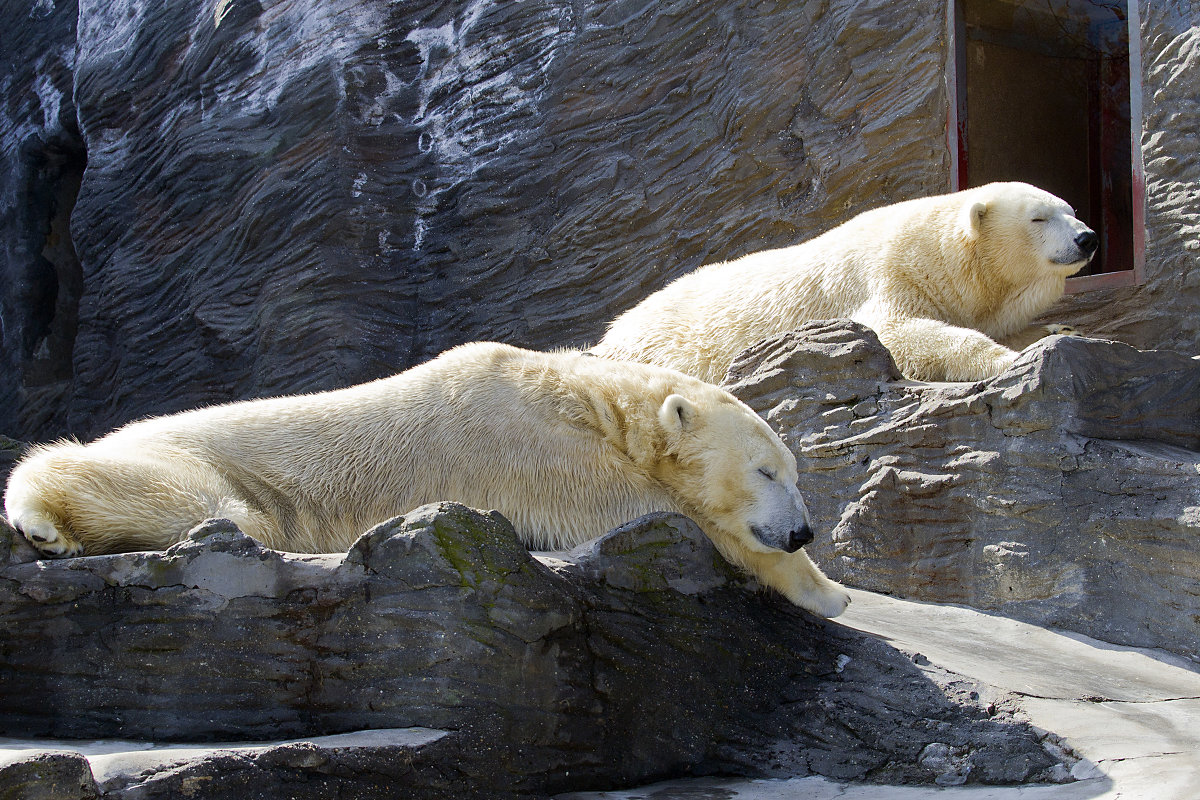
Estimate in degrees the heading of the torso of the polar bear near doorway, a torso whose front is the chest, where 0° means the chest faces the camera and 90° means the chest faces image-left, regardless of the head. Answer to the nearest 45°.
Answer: approximately 270°

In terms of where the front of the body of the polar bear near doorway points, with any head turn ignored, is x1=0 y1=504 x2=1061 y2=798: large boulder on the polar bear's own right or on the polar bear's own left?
on the polar bear's own right

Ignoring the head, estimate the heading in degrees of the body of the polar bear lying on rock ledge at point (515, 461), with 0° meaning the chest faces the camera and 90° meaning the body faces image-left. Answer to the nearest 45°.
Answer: approximately 270°

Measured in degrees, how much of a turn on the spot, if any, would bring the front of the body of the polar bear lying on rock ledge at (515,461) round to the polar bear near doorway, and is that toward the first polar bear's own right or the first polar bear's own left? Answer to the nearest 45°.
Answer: approximately 45° to the first polar bear's own left

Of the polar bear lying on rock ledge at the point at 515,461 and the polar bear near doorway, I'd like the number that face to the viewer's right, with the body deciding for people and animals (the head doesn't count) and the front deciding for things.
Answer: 2
